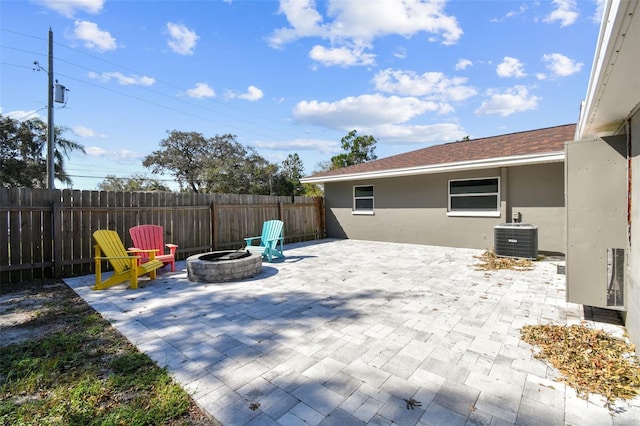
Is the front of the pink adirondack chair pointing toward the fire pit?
yes

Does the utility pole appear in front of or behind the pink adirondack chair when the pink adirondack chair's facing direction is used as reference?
behind

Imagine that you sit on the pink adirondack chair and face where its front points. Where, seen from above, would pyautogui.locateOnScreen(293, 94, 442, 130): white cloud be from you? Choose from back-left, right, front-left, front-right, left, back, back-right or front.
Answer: left

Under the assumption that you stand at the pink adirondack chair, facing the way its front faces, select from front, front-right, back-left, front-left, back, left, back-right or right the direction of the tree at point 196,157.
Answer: back-left

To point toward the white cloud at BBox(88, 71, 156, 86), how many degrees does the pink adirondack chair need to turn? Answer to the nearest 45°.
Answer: approximately 135° to its left

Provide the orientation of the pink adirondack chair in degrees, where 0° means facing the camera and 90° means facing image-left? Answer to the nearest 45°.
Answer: approximately 315°

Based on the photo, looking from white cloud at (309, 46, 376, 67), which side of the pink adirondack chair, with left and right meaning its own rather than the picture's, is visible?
left

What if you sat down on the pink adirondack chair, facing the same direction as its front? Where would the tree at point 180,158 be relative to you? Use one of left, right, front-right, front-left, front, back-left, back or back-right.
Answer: back-left

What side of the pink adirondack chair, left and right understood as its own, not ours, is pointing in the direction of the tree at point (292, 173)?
left
